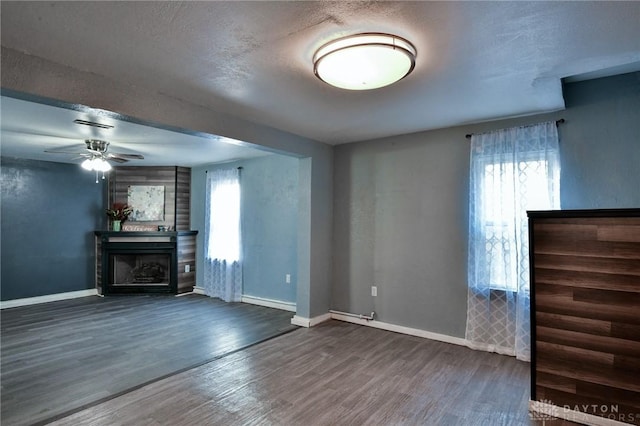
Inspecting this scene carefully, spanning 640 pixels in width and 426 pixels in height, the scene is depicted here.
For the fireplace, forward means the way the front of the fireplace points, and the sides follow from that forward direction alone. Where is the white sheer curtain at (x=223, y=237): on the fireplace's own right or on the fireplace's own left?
on the fireplace's own left

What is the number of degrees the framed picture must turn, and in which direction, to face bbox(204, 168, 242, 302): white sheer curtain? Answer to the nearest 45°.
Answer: approximately 45° to its left

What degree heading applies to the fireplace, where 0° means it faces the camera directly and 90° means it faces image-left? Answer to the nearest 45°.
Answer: approximately 0°

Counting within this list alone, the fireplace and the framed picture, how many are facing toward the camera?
2

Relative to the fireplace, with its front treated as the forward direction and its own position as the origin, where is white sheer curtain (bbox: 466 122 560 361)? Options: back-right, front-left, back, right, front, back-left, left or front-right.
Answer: front-left

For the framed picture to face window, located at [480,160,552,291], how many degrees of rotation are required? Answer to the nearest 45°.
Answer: approximately 45° to its left

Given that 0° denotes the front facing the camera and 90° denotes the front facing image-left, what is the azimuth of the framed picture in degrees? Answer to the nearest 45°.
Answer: approximately 0°
